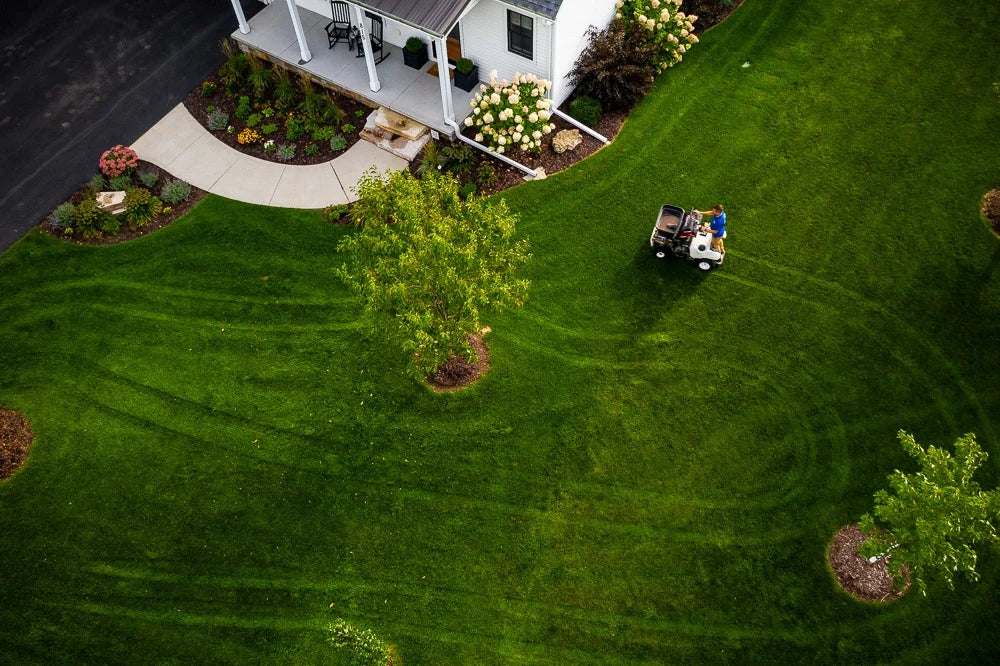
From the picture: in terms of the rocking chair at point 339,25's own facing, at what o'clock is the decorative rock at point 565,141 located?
The decorative rock is roughly at 9 o'clock from the rocking chair.

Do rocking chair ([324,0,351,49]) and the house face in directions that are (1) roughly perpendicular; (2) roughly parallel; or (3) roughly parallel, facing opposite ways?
roughly parallel

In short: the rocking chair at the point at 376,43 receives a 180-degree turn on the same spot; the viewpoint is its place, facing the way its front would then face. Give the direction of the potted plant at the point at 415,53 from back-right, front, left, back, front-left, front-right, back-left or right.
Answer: right

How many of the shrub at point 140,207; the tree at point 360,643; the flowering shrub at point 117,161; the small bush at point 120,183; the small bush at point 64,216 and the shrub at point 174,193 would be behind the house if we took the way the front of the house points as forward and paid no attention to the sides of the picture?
0

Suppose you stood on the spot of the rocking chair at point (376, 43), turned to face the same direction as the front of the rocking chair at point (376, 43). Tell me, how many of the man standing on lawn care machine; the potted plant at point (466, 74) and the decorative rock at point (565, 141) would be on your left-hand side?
3

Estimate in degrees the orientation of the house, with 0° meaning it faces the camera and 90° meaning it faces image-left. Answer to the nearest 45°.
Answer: approximately 45°

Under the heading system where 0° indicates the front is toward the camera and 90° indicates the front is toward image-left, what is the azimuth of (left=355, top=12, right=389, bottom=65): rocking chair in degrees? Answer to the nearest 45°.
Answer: approximately 45°

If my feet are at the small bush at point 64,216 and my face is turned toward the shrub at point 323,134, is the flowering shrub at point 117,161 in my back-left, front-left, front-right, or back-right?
front-left

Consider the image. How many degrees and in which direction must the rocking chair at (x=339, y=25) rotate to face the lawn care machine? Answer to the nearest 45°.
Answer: approximately 90° to its left

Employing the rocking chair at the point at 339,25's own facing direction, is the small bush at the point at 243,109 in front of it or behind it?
in front

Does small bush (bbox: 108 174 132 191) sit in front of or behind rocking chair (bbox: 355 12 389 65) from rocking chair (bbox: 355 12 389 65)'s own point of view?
in front

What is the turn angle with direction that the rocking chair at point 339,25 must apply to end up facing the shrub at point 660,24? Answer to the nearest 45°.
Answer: approximately 135° to its left

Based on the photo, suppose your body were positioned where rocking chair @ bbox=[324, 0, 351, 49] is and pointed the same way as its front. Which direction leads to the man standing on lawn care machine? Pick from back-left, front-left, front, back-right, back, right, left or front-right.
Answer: left

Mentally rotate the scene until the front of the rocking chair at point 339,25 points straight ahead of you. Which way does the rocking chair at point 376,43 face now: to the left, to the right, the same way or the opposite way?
the same way

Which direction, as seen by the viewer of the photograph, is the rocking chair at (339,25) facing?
facing the viewer and to the left of the viewer

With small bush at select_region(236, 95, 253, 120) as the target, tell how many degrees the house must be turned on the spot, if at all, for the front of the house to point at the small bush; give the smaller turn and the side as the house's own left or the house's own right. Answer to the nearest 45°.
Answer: approximately 45° to the house's own right

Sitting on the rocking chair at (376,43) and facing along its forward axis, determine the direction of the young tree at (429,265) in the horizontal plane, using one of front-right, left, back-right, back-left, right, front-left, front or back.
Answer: front-left

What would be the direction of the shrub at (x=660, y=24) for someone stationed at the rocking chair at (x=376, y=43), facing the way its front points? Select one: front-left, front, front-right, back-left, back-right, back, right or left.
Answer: back-left

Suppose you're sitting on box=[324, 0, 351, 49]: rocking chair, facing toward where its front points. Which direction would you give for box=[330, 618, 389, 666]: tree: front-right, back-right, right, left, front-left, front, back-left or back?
front-left

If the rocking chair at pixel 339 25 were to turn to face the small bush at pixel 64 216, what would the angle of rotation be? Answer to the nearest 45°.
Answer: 0° — it already faces it
